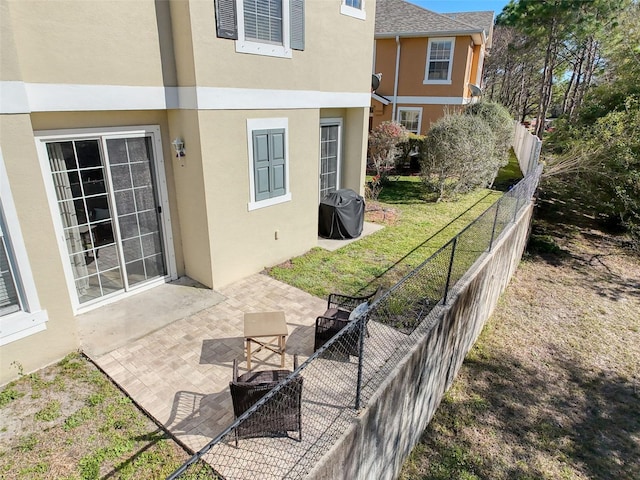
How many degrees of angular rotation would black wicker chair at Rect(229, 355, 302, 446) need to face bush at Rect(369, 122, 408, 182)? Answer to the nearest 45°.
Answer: approximately 45° to its right

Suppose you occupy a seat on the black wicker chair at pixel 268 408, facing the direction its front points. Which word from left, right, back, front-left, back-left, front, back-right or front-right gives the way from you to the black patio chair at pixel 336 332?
front-right

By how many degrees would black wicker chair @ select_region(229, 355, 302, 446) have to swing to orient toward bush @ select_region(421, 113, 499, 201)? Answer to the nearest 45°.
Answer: approximately 45° to its right

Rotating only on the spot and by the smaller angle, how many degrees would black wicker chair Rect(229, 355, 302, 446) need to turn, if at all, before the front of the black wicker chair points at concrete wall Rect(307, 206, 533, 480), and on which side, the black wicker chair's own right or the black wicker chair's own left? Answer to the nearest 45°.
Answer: approximately 90° to the black wicker chair's own right

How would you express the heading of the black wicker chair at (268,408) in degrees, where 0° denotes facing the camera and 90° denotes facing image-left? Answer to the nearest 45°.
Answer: approximately 180°

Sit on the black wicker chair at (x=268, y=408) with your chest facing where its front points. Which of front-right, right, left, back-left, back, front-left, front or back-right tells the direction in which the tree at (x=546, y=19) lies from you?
front-right
